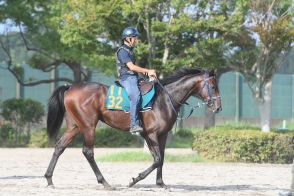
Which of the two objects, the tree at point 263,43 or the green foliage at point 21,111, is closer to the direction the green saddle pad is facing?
the tree

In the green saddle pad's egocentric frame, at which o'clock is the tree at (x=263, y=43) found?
The tree is roughly at 10 o'clock from the green saddle pad.

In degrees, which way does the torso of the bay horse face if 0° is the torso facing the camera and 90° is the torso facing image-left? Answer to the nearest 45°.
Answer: approximately 270°

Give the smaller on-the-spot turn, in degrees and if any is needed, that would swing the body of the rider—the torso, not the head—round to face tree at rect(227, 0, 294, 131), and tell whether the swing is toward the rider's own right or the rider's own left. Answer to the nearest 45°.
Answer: approximately 45° to the rider's own left

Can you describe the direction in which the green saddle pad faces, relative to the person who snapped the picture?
facing to the right of the viewer

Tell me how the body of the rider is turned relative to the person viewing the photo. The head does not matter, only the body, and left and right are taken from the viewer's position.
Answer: facing to the right of the viewer

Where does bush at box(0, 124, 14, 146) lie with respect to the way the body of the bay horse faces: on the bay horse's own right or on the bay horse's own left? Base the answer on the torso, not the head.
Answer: on the bay horse's own left
